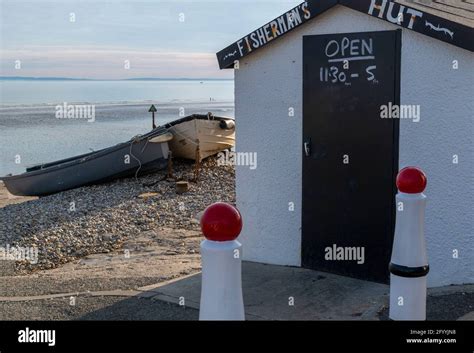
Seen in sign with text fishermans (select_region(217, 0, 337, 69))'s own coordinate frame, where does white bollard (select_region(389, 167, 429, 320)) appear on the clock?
The white bollard is roughly at 10 o'clock from the sign with text fishermans.

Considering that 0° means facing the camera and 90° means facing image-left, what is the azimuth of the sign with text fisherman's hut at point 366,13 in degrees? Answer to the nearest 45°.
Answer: approximately 45°

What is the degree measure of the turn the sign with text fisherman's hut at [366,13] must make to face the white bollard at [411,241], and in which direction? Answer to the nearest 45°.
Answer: approximately 45° to its left

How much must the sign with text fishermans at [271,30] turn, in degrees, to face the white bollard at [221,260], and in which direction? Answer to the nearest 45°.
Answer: approximately 45° to its left

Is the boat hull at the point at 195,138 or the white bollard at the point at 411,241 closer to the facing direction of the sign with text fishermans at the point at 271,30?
the white bollard

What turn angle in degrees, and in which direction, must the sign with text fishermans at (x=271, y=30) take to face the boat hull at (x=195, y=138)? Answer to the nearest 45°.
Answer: approximately 135° to its right

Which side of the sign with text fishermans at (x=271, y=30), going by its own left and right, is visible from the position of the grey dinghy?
right

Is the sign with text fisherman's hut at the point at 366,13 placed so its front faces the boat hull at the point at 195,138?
no
